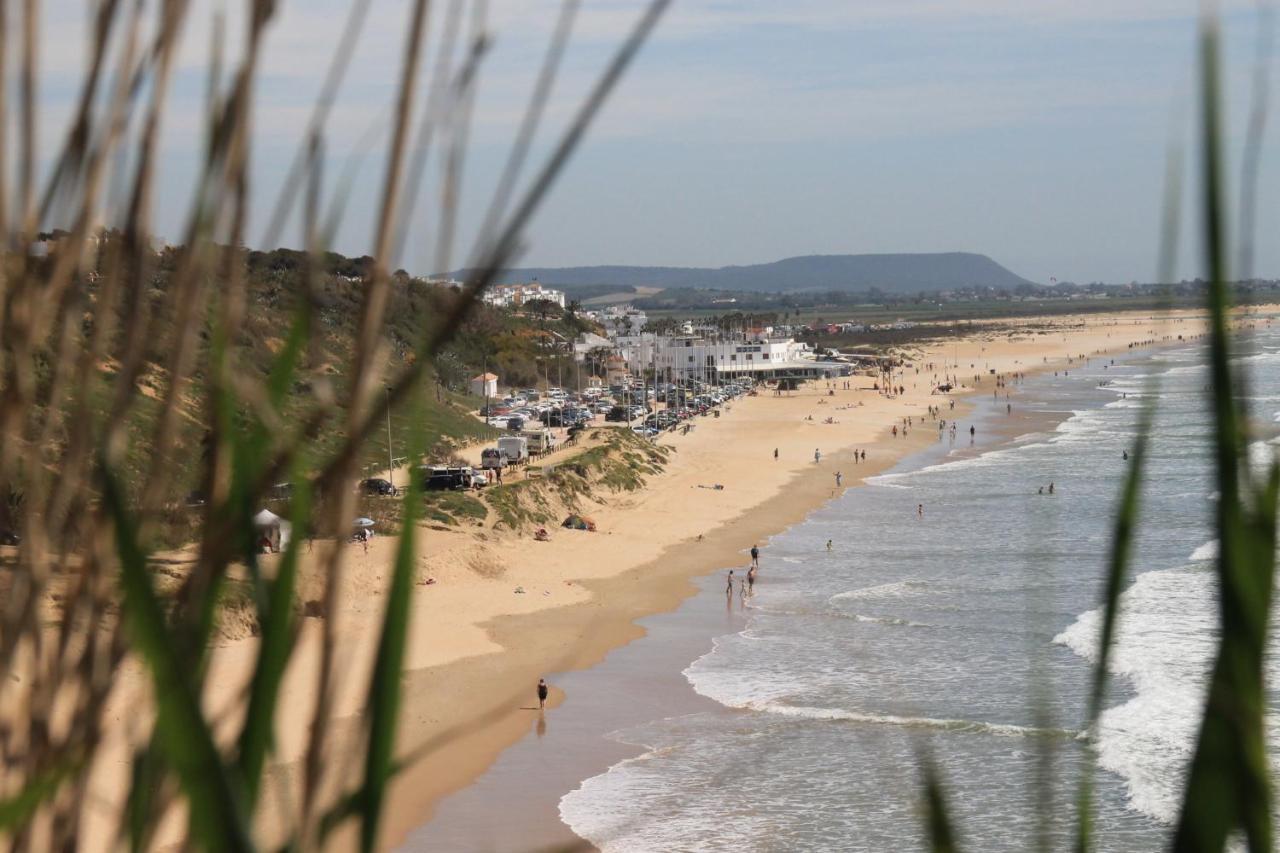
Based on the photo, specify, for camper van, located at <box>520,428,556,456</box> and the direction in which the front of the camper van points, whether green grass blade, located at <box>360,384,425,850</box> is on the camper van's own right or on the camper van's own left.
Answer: on the camper van's own right

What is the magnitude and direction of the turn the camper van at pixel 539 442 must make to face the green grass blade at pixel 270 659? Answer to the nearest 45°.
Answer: approximately 45° to its right

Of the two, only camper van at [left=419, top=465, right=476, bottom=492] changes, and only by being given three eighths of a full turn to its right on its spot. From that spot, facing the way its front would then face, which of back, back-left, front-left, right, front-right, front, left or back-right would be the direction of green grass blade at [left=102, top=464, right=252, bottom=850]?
front-left

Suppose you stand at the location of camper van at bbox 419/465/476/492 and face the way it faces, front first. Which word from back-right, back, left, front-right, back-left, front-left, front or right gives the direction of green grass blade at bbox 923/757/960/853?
right

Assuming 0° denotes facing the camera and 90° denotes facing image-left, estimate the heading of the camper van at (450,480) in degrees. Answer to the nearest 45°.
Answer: approximately 270°

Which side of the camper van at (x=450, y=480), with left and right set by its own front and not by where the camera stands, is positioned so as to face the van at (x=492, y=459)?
left
